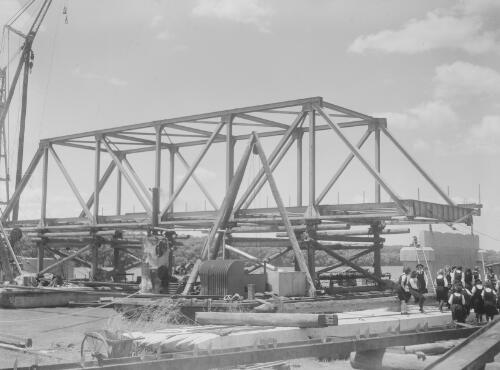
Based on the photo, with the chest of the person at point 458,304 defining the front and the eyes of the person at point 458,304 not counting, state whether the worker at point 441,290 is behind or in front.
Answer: in front

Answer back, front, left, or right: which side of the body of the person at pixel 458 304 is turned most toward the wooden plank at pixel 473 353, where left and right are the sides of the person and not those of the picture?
back

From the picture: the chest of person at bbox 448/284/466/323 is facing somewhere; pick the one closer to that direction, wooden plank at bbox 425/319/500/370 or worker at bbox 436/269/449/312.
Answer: the worker

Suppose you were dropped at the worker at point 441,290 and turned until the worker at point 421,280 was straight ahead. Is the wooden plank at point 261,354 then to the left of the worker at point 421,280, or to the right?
left

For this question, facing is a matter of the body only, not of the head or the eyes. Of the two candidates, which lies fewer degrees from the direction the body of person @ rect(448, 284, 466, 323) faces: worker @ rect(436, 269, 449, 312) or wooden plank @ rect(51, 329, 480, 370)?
the worker

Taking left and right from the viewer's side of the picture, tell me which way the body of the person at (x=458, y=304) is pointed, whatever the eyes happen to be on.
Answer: facing away from the viewer

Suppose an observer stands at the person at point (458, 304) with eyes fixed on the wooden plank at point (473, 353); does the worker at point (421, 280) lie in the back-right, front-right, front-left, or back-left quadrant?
back-right

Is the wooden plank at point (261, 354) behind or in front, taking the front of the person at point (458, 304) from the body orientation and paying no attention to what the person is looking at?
behind
